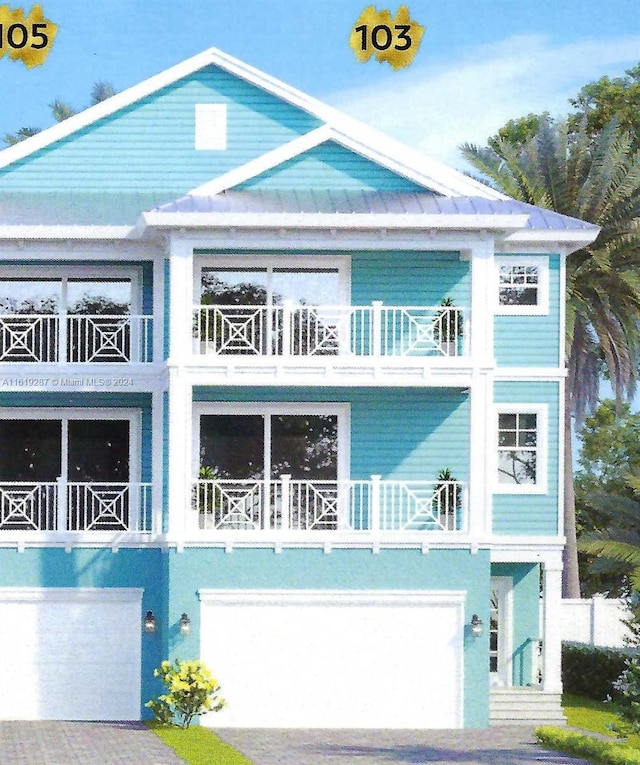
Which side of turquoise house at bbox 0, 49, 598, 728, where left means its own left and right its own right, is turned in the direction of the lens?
front

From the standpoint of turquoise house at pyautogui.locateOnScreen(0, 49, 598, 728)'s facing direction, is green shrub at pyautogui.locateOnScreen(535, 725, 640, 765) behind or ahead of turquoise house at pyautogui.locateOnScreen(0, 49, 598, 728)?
ahead

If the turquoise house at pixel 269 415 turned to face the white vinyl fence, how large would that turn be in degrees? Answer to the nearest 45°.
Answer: approximately 135° to its left
